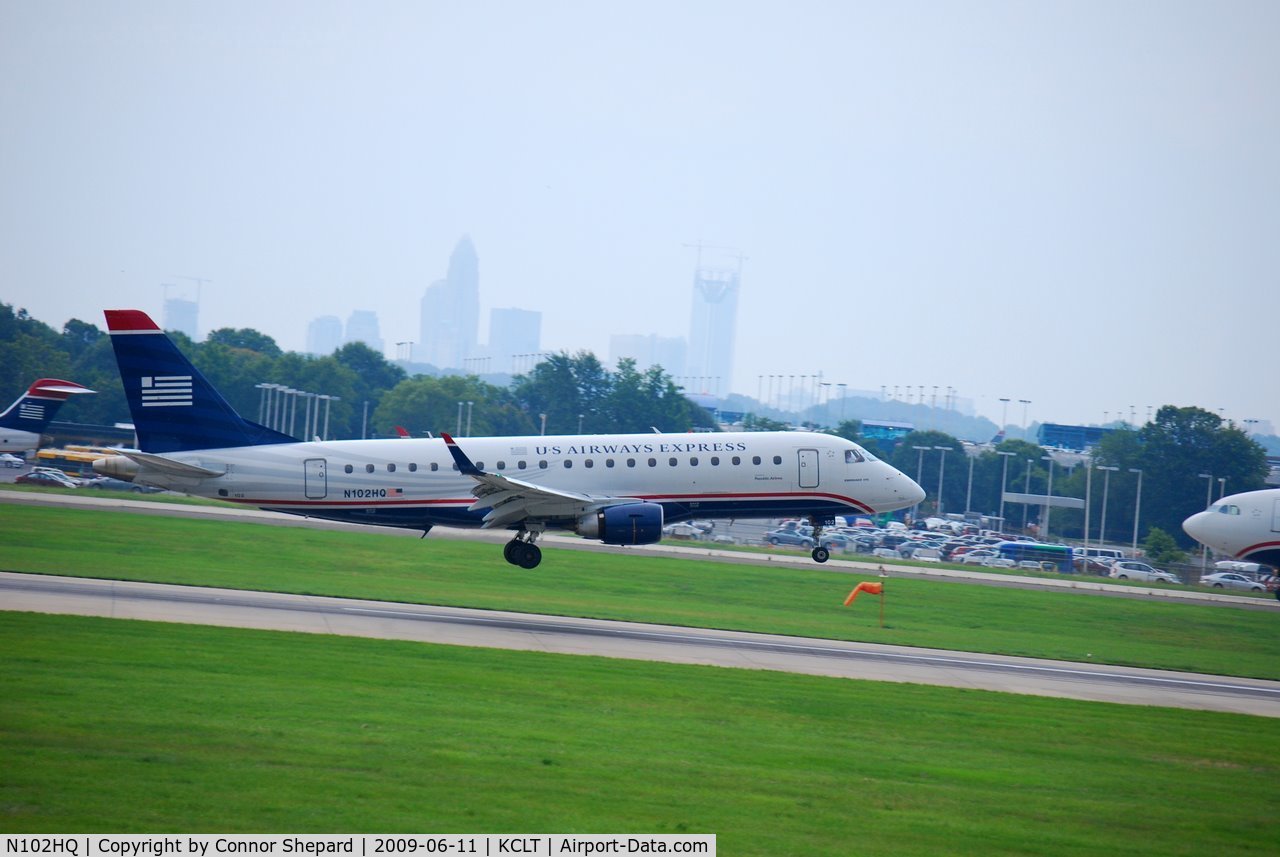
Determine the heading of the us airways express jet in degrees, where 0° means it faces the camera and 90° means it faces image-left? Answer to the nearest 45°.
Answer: approximately 270°
